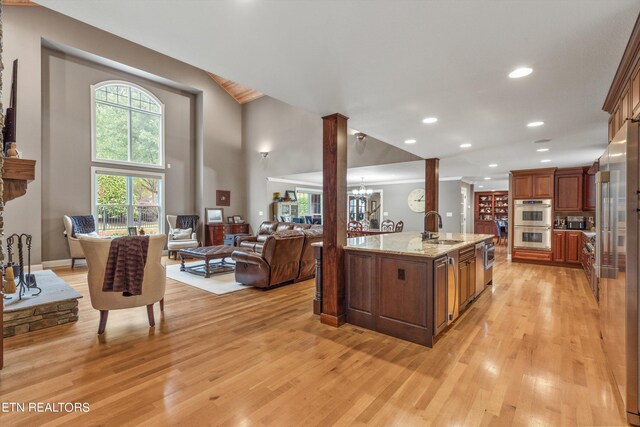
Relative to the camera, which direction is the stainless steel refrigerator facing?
to the viewer's left

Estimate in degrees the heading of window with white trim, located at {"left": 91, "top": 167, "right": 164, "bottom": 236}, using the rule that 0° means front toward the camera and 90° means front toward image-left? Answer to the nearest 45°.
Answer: approximately 315°

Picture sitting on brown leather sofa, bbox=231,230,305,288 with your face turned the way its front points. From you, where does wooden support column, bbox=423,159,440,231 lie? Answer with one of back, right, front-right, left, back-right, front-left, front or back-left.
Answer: back-right

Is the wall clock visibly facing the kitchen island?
yes

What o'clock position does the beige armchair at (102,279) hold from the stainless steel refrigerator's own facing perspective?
The beige armchair is roughly at 11 o'clock from the stainless steel refrigerator.
